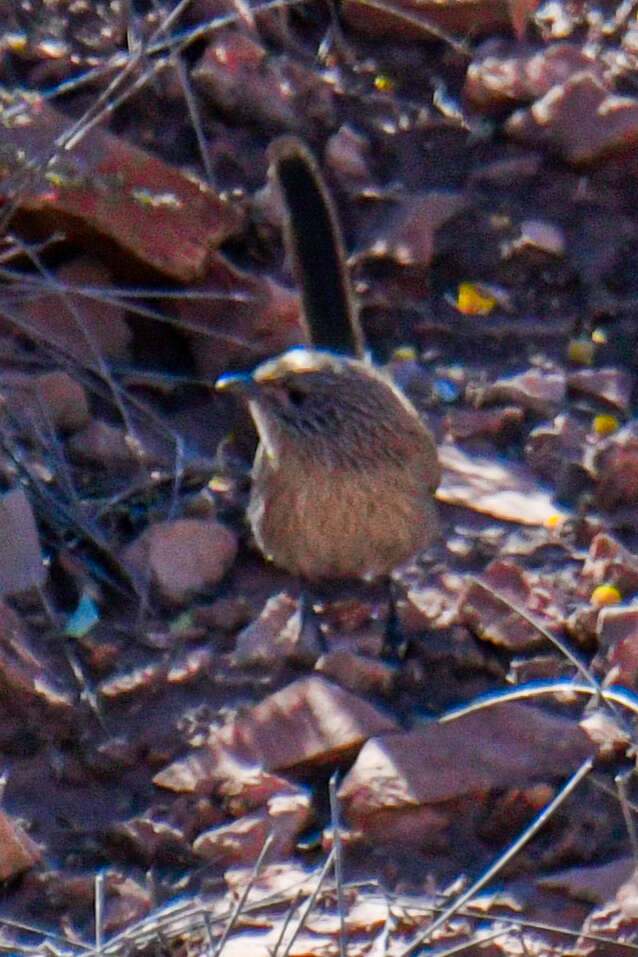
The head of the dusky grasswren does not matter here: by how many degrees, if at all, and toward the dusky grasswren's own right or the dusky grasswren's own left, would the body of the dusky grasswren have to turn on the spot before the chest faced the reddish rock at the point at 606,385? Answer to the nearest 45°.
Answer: approximately 180°

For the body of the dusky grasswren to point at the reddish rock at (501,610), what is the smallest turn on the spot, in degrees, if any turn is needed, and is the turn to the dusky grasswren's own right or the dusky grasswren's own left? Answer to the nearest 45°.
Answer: approximately 90° to the dusky grasswren's own left

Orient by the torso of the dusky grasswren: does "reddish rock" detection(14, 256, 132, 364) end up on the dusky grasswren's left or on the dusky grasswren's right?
on the dusky grasswren's right

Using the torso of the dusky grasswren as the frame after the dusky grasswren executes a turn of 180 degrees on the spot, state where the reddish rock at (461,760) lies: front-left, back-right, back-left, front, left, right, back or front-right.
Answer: back-right

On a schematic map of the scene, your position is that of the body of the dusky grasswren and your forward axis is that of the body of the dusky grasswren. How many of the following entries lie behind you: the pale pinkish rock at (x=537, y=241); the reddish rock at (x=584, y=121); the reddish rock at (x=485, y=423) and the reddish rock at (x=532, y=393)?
4

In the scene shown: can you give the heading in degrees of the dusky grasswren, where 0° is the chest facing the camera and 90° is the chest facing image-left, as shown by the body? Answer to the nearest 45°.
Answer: approximately 45°

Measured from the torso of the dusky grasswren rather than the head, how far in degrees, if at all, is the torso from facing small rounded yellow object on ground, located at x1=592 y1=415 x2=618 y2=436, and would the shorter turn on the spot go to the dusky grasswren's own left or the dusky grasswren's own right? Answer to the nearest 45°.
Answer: approximately 180°

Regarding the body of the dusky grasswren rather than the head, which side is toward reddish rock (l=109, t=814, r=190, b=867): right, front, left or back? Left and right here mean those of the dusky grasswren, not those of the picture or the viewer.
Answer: front

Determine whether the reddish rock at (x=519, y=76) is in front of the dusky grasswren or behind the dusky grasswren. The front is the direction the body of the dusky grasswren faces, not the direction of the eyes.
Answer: behind

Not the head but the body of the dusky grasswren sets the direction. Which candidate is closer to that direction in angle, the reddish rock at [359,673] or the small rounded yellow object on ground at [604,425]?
the reddish rock

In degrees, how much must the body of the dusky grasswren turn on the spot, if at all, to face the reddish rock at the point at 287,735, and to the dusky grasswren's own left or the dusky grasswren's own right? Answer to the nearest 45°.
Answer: approximately 45° to the dusky grasswren's own left

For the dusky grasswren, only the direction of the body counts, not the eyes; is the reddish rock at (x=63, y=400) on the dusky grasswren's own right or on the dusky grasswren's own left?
on the dusky grasswren's own right
